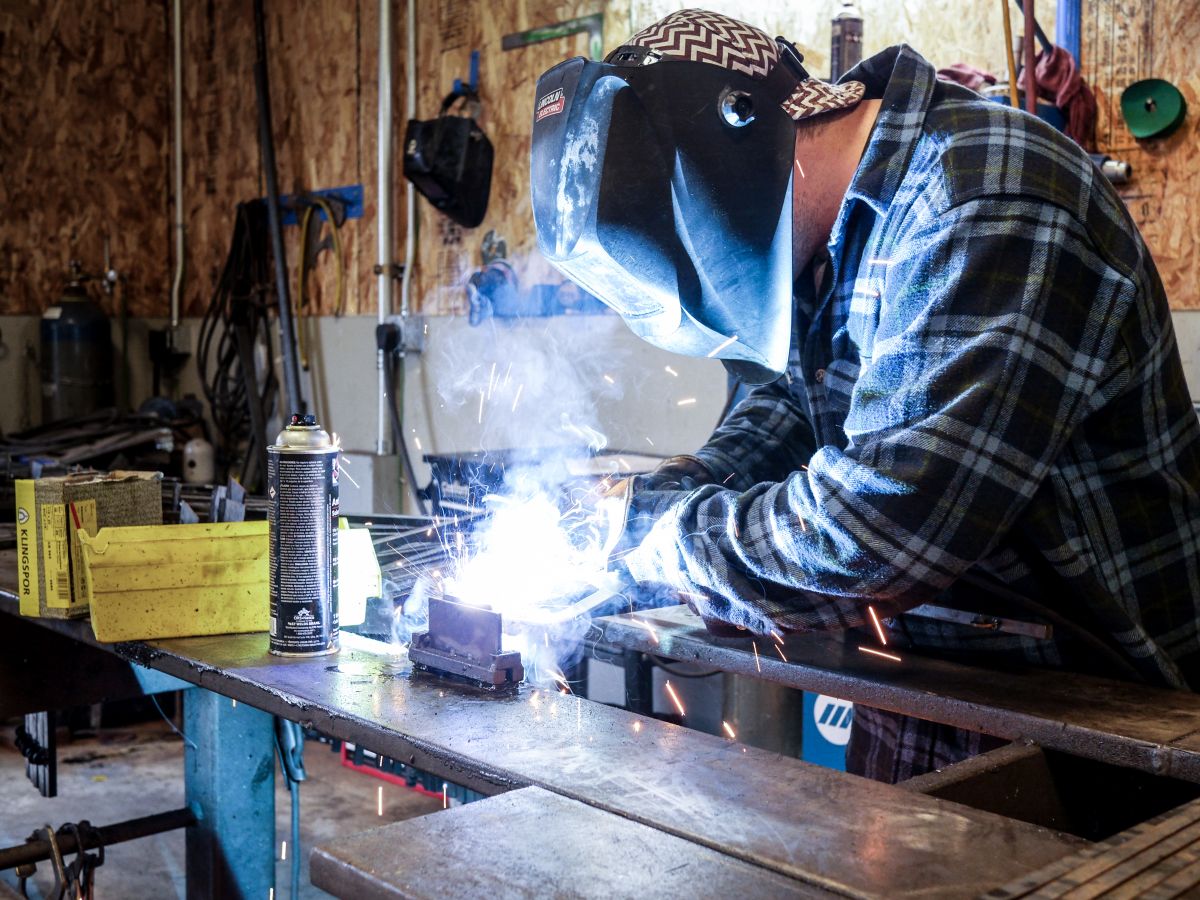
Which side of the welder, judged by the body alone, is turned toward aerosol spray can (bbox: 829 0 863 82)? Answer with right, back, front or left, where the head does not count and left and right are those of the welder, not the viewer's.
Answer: right

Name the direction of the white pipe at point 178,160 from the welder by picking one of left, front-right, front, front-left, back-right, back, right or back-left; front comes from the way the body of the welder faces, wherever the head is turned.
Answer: front-right

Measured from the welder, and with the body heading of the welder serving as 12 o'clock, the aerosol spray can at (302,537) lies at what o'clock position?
The aerosol spray can is roughly at 12 o'clock from the welder.

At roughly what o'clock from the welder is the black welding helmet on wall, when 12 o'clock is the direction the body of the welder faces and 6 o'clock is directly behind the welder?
The black welding helmet on wall is roughly at 2 o'clock from the welder.

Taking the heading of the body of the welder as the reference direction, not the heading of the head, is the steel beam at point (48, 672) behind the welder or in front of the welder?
in front

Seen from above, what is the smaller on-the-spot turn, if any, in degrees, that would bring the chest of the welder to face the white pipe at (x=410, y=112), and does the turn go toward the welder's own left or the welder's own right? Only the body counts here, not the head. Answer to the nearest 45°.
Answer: approximately 45° to the welder's own right

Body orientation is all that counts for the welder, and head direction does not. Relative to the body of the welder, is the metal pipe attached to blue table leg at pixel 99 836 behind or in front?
in front

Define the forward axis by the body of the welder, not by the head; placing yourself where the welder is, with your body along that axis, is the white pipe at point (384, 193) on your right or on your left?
on your right

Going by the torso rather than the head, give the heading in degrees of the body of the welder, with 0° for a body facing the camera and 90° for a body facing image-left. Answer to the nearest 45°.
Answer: approximately 90°
